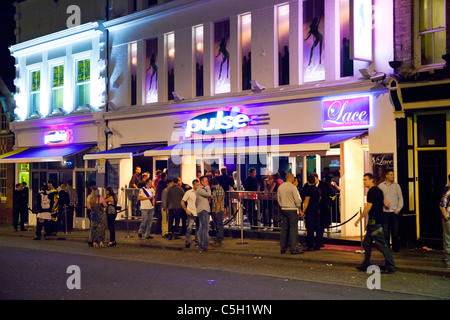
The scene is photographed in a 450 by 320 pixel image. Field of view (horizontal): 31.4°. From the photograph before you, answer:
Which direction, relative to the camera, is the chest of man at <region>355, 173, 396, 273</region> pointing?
to the viewer's left

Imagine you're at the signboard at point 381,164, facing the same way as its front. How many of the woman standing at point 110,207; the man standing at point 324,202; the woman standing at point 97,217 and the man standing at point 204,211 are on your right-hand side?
4

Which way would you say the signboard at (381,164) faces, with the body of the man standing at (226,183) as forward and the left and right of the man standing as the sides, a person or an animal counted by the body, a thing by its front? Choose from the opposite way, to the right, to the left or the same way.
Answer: the opposite way

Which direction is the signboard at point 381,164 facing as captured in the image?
toward the camera

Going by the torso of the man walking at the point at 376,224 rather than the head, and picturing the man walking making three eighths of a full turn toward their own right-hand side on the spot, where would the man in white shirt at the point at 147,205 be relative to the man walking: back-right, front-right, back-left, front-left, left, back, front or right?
left
